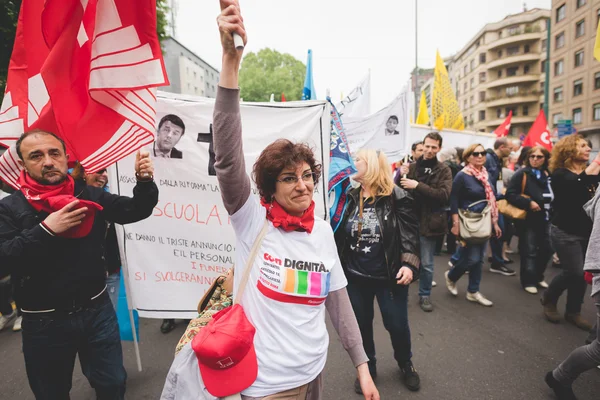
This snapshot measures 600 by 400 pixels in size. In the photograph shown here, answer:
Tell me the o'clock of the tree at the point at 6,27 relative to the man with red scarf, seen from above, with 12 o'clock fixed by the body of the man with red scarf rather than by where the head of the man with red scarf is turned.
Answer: The tree is roughly at 6 o'clock from the man with red scarf.

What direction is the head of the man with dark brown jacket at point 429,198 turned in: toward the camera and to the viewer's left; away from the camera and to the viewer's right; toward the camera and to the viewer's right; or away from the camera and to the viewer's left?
toward the camera and to the viewer's left

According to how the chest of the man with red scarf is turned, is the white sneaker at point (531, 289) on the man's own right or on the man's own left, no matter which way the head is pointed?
on the man's own left

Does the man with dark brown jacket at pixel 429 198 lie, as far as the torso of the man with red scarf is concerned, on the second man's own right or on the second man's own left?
on the second man's own left

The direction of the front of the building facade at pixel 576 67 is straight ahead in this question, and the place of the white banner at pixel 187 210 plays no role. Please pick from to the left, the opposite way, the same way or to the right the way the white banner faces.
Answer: to the left

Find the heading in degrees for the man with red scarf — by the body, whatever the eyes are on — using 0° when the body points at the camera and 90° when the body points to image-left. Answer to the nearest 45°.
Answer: approximately 0°

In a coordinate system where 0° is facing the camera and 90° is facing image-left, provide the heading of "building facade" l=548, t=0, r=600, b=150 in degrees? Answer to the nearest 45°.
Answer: approximately 45°

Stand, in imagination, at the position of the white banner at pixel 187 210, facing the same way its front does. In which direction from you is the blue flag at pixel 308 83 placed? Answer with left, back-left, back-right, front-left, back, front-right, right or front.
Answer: back-left

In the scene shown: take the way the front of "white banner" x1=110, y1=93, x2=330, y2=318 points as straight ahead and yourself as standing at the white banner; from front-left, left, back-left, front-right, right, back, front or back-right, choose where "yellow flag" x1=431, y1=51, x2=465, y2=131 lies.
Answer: back-left

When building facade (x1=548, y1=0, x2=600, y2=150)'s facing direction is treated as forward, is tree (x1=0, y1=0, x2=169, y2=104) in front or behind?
in front

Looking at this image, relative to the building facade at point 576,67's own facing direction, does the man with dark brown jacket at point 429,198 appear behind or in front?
in front

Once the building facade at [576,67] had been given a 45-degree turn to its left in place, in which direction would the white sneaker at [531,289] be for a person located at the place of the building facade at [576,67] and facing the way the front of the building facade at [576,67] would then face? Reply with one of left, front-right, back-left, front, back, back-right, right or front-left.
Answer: front

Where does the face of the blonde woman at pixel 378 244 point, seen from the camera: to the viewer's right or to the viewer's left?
to the viewer's left
